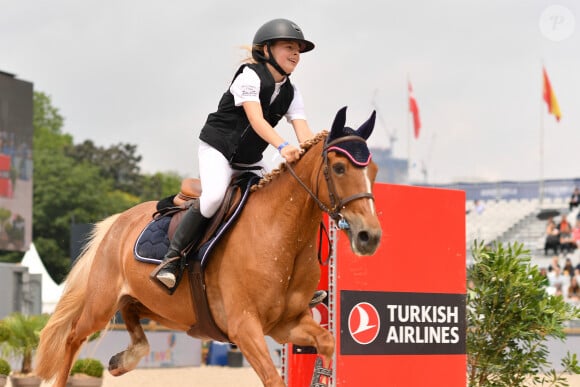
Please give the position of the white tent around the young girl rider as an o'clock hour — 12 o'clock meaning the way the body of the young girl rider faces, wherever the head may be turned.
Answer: The white tent is roughly at 7 o'clock from the young girl rider.

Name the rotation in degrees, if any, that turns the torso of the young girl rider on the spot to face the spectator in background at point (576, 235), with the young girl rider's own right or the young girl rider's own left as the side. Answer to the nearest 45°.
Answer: approximately 90° to the young girl rider's own left

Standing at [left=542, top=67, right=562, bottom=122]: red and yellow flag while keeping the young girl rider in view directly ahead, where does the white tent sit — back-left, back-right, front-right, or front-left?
front-right

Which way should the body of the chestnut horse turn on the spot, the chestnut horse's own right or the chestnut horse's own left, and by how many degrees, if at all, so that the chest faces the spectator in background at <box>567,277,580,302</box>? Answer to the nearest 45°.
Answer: approximately 90° to the chestnut horse's own left

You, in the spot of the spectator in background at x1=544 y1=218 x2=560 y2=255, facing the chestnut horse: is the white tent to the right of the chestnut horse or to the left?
right

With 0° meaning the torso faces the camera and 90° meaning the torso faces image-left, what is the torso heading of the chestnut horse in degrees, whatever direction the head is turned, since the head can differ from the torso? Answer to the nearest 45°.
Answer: approximately 315°

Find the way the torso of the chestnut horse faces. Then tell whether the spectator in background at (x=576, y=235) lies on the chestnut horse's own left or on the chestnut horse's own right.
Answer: on the chestnut horse's own left

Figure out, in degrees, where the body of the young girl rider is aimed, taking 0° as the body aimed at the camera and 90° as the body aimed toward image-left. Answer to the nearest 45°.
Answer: approximately 315°

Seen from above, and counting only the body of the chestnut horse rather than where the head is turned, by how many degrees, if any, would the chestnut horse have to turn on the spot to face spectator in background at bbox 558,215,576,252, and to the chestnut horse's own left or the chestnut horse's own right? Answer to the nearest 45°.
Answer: approximately 90° to the chestnut horse's own left

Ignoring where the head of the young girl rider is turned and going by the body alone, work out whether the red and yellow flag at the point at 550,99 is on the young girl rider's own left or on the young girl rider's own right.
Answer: on the young girl rider's own left
